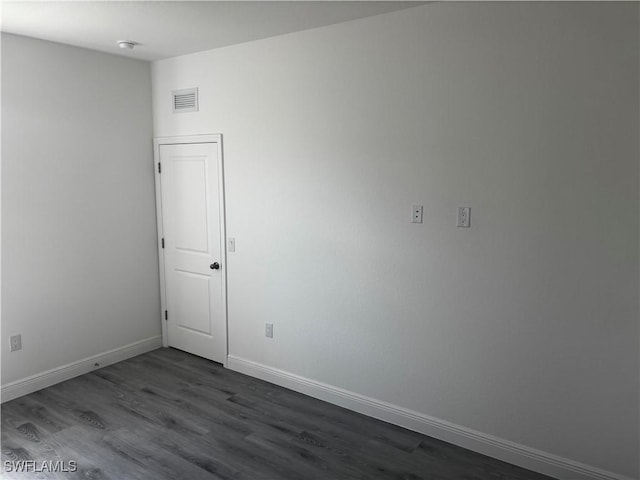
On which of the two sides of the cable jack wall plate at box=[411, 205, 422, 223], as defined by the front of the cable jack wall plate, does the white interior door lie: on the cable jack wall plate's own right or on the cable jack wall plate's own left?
on the cable jack wall plate's own right

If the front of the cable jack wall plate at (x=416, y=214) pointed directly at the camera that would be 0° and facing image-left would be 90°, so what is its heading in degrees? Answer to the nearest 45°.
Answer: approximately 0°

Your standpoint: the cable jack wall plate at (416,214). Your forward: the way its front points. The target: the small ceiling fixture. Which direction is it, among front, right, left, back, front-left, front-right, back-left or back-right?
right
